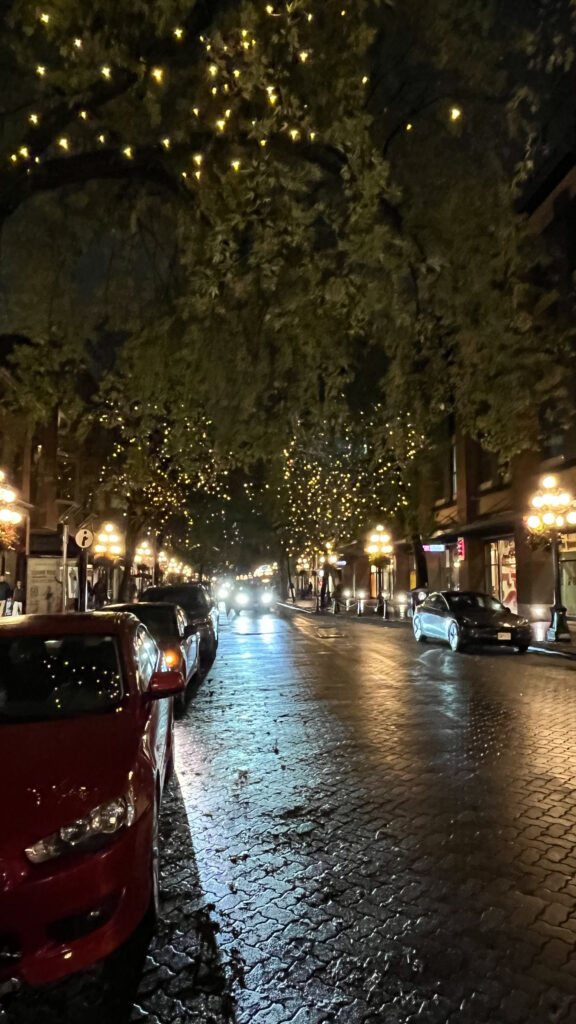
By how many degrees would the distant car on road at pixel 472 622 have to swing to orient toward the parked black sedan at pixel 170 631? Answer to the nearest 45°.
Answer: approximately 90° to its right

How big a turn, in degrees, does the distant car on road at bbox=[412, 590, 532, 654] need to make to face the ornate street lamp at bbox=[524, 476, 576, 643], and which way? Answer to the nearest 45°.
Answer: approximately 90° to its left

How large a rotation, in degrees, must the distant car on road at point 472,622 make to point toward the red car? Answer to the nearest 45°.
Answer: approximately 45° to its right

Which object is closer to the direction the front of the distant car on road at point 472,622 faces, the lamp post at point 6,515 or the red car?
the red car

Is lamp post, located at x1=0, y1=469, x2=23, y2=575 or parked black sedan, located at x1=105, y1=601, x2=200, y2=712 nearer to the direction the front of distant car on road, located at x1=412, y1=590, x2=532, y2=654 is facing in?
the parked black sedan

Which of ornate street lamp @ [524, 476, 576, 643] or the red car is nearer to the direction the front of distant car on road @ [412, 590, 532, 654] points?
the red car
